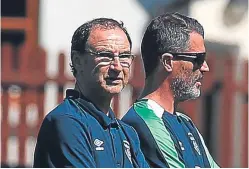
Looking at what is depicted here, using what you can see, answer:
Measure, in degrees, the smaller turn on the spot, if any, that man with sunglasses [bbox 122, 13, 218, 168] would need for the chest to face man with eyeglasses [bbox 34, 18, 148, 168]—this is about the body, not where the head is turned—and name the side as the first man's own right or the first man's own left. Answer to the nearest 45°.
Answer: approximately 90° to the first man's own right

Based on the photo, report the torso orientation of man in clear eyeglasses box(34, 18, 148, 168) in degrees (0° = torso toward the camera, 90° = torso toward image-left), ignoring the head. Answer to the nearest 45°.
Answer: approximately 315°

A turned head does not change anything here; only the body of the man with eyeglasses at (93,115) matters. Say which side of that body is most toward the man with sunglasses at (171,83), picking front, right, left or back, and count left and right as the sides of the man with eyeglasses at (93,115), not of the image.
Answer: left

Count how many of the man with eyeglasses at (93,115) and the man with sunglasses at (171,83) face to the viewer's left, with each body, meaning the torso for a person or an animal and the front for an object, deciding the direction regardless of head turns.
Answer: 0
